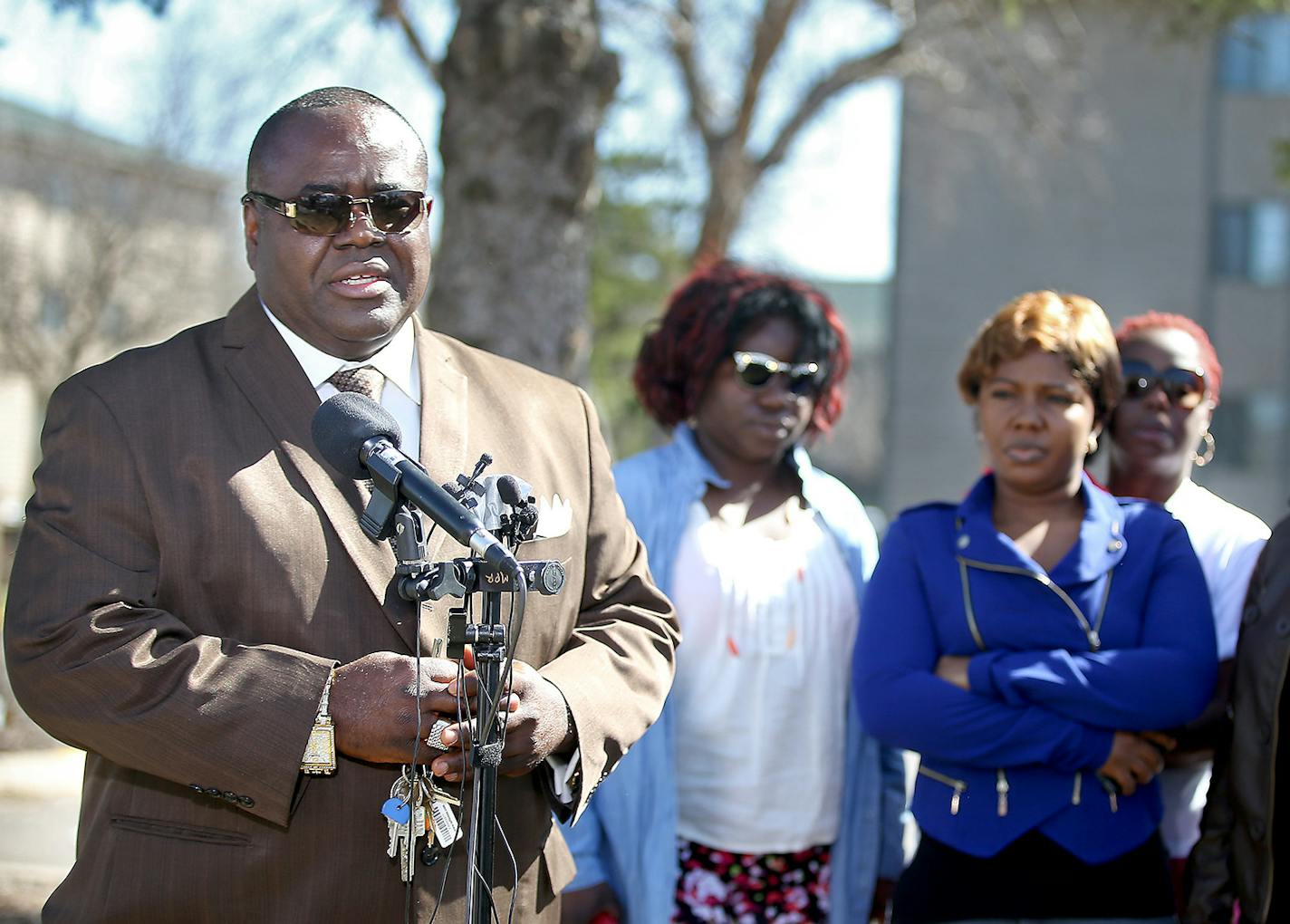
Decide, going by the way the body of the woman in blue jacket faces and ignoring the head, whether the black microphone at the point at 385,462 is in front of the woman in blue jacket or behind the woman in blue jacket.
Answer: in front

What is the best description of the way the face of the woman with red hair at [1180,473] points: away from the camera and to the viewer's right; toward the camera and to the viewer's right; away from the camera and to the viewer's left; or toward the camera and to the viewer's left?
toward the camera and to the viewer's left

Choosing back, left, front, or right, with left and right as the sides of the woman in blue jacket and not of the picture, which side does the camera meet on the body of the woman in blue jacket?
front

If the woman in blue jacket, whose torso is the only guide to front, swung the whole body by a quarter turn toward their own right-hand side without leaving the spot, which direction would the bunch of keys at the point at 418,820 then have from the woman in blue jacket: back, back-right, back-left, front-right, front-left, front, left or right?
front-left

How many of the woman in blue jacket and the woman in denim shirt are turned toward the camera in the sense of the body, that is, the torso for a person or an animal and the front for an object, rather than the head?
2

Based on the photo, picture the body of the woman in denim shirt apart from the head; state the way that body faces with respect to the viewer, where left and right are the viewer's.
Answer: facing the viewer

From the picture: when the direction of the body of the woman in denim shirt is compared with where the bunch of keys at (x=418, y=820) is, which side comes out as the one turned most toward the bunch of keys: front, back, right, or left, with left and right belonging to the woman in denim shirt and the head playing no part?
front

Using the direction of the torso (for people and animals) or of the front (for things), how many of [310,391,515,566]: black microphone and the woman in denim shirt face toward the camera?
1

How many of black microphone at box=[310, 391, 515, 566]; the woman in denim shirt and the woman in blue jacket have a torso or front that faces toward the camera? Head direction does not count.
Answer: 2

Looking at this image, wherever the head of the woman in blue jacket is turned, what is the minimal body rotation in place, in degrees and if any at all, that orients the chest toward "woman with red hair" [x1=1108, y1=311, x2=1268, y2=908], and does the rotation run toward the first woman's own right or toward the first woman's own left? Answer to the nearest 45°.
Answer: approximately 135° to the first woman's own left

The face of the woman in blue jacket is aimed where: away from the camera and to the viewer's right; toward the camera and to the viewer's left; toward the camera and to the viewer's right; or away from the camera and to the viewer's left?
toward the camera and to the viewer's left

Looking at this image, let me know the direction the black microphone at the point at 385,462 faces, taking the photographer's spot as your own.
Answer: facing away from the viewer and to the left of the viewer

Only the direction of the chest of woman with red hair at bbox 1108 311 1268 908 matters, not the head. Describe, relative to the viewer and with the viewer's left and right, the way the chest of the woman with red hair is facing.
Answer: facing the viewer and to the left of the viewer

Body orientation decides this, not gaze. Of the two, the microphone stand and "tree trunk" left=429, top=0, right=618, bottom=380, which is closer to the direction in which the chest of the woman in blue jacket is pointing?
the microphone stand
